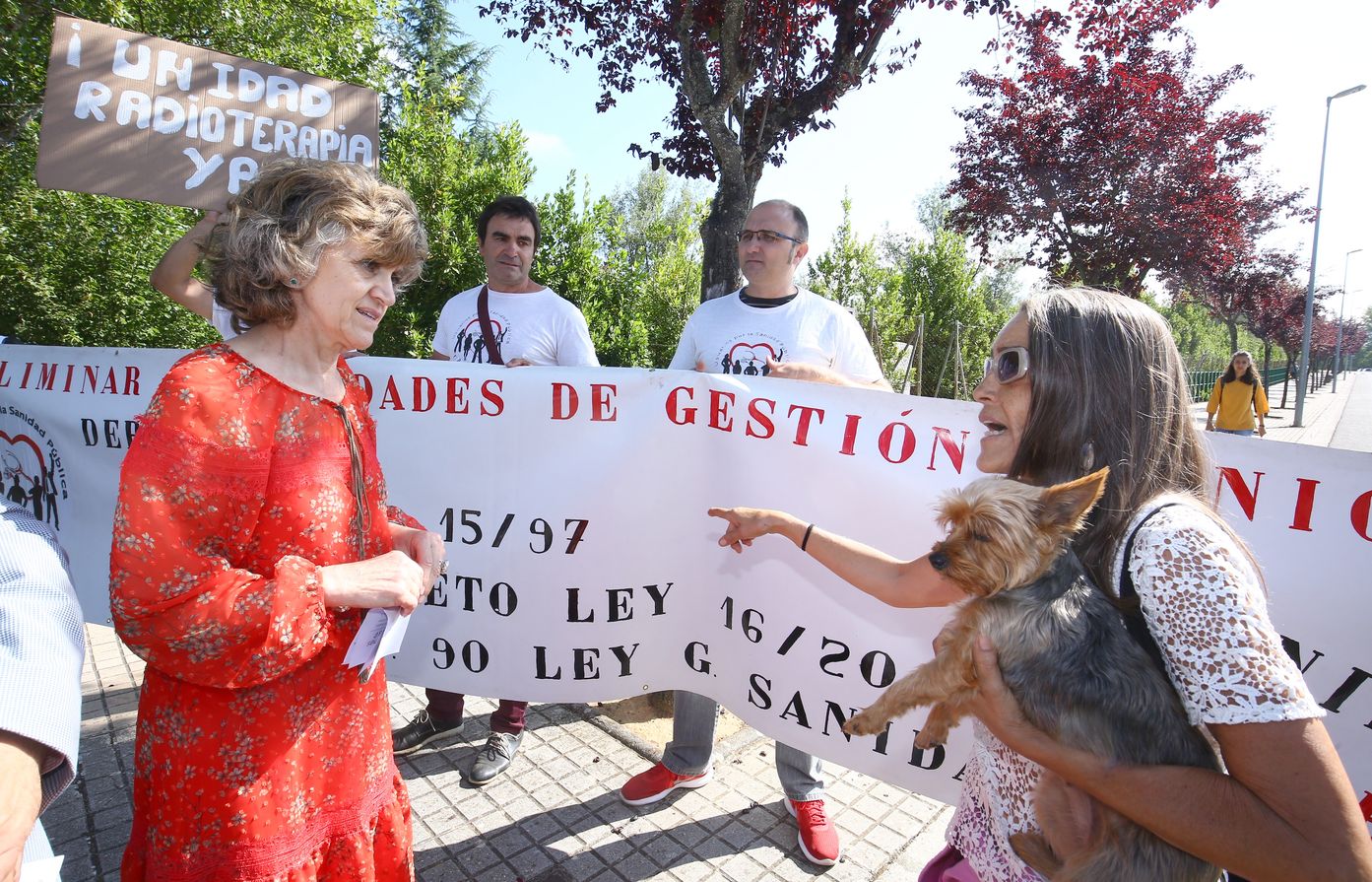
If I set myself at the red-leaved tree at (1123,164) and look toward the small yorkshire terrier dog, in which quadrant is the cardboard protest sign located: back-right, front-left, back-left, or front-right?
front-right

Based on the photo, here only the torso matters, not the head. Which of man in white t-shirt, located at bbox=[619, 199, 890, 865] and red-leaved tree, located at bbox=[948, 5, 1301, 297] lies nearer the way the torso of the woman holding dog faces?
the man in white t-shirt

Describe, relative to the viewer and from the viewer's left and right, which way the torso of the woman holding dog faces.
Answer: facing to the left of the viewer

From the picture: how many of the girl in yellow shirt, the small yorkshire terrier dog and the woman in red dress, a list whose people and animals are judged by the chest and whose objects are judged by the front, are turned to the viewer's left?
1

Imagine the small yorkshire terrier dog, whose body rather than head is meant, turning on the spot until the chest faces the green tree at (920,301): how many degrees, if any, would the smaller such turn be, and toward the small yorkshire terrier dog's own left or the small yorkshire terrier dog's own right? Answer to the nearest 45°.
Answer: approximately 90° to the small yorkshire terrier dog's own right

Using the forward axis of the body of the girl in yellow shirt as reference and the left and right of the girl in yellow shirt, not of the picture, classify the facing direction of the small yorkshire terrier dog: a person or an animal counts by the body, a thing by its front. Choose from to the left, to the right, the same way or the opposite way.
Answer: to the right

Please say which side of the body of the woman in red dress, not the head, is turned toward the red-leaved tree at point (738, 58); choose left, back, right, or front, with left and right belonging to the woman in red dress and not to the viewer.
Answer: left

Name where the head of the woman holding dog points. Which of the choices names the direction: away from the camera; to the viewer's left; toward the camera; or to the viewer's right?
to the viewer's left

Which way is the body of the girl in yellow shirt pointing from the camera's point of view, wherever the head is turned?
toward the camera

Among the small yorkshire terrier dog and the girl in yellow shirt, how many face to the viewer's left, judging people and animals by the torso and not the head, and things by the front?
1

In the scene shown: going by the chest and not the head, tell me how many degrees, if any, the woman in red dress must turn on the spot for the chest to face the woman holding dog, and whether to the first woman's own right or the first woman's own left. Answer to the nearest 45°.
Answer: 0° — they already face them

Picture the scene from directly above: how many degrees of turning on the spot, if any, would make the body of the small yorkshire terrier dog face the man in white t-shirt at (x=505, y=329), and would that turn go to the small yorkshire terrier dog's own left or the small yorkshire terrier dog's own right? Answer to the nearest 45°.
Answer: approximately 45° to the small yorkshire terrier dog's own right

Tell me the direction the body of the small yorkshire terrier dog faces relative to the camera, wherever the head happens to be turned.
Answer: to the viewer's left

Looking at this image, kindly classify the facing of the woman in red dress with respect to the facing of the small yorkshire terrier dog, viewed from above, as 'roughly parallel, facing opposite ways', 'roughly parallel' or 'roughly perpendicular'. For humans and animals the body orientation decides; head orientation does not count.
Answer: roughly parallel, facing opposite ways

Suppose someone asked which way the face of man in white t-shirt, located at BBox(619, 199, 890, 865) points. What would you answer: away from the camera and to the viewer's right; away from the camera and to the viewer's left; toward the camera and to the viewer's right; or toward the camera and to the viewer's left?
toward the camera and to the viewer's left

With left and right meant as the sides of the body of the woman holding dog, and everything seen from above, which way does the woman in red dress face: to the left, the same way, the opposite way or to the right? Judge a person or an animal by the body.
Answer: the opposite way

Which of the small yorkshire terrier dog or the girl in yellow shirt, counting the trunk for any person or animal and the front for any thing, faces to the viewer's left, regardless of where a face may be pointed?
the small yorkshire terrier dog
